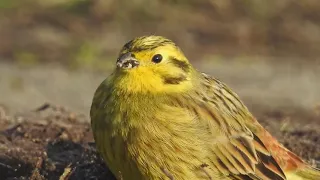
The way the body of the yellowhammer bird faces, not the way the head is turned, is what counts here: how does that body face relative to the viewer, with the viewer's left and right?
facing the viewer and to the left of the viewer
